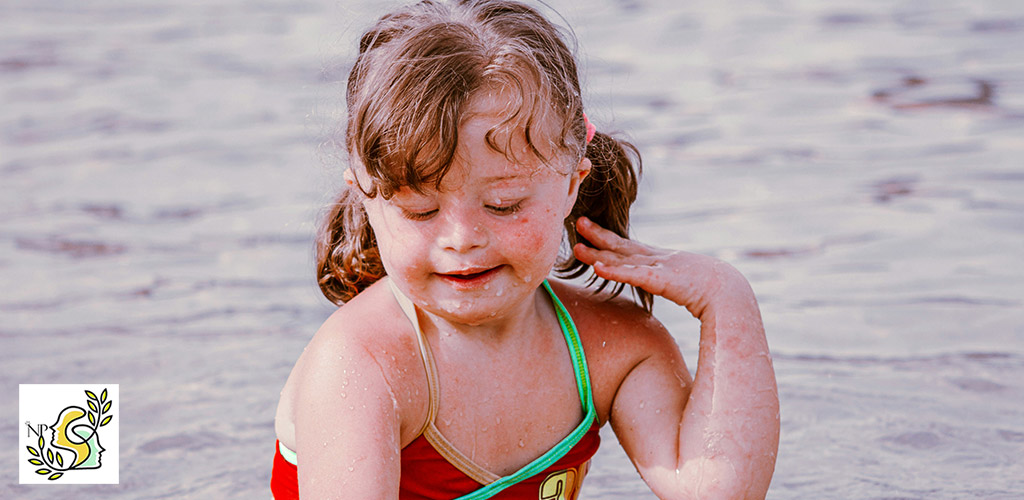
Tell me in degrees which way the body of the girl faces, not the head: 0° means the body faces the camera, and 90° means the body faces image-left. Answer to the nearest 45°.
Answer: approximately 0°
